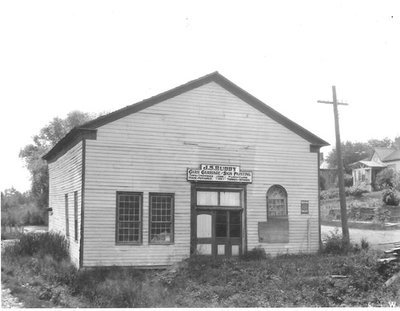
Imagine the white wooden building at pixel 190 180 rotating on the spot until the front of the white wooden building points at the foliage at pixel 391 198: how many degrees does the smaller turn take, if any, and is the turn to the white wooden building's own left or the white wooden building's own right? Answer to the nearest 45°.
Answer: approximately 90° to the white wooden building's own left

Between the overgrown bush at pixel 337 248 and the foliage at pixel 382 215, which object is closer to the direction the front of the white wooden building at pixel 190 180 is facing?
the overgrown bush

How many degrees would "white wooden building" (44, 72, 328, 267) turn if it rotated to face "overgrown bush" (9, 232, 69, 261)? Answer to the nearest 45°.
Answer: approximately 135° to its right

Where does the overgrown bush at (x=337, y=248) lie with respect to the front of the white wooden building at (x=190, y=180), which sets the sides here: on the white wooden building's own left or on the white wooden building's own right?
on the white wooden building's own left

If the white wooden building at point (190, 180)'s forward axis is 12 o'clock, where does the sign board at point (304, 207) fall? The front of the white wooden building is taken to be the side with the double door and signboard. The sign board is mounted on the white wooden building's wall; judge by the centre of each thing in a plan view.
The sign board is roughly at 10 o'clock from the white wooden building.

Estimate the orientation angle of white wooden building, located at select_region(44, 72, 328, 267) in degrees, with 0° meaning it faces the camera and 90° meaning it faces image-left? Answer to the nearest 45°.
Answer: approximately 315°

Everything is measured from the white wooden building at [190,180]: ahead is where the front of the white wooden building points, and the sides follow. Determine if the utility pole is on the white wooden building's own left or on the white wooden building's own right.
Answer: on the white wooden building's own left
